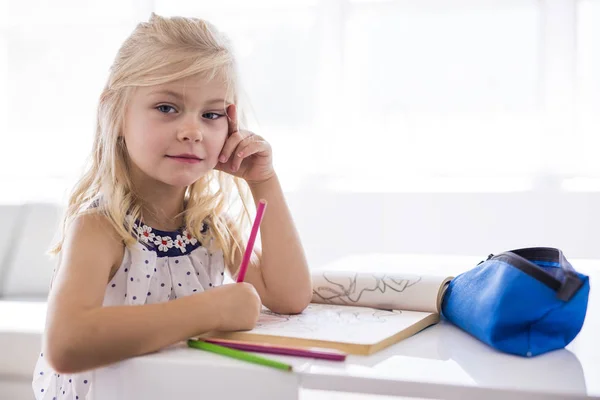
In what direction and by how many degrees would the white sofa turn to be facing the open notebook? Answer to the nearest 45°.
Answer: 0° — it already faces it

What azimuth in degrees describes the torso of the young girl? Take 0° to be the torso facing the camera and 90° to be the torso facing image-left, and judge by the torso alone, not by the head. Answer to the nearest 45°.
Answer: approximately 315°

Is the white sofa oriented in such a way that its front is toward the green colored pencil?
yes

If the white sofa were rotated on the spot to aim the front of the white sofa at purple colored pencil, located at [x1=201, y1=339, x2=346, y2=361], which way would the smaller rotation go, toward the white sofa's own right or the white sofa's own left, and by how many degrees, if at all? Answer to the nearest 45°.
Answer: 0° — it already faces it

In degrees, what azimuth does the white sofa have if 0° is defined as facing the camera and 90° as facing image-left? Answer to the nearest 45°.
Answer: approximately 0°
